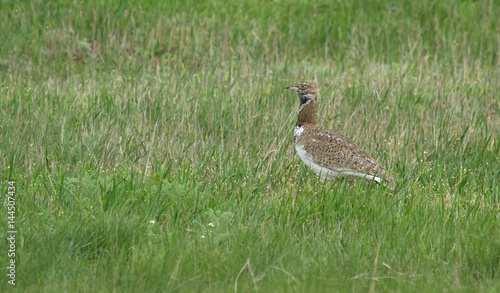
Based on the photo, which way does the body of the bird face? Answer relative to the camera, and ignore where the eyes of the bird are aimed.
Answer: to the viewer's left
